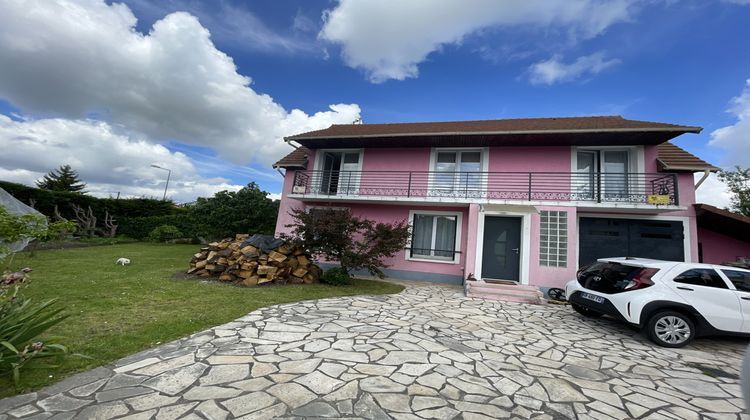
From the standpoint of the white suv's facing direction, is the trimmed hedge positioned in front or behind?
behind

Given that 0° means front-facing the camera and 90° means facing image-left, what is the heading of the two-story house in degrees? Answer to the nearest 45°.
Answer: approximately 0°

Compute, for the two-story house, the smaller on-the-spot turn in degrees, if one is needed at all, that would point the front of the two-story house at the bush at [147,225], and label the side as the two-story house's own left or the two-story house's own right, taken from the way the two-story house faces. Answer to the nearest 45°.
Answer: approximately 90° to the two-story house's own right

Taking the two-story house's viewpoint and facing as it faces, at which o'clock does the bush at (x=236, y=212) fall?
The bush is roughly at 3 o'clock from the two-story house.

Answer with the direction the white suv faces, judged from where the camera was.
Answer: facing away from the viewer and to the right of the viewer

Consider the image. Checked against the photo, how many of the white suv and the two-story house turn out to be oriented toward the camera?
1

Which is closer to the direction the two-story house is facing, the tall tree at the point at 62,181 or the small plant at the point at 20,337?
the small plant

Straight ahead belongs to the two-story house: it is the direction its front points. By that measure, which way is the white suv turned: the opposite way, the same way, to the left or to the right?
to the left

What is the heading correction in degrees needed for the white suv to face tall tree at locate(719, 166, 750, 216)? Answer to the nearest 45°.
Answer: approximately 45° to its left

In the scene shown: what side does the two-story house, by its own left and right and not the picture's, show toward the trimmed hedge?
right

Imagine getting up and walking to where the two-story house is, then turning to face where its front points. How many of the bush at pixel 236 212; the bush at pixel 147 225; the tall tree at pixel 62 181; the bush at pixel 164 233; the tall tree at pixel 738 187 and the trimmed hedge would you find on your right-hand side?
5
